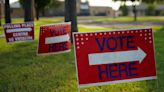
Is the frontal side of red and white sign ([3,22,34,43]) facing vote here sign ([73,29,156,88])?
yes

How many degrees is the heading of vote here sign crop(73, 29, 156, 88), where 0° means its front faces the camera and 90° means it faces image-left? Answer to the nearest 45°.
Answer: approximately 0°

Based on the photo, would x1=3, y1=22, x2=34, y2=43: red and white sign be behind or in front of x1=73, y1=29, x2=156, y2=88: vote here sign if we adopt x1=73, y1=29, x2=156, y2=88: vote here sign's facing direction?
behind

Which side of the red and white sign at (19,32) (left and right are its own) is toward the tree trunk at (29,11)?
back

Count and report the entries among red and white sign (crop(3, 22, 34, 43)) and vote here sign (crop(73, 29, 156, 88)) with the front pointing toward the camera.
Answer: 2

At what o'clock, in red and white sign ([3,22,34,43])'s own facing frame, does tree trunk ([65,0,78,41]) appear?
The tree trunk is roughly at 8 o'clock from the red and white sign.

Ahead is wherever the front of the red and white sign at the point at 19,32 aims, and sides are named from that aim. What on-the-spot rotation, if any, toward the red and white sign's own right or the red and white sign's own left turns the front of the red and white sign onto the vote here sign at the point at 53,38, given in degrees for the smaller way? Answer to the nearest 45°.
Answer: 0° — it already faces it
